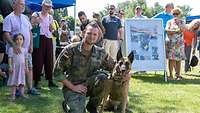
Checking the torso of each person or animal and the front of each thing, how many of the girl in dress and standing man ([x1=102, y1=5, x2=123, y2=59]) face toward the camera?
2

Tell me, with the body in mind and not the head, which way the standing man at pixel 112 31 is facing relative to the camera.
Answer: toward the camera

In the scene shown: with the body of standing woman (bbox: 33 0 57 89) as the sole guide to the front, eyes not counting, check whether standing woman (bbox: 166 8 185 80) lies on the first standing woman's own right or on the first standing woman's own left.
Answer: on the first standing woman's own left

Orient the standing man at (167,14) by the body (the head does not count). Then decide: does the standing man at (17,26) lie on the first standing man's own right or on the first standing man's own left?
on the first standing man's own right

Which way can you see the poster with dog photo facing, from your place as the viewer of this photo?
facing the viewer

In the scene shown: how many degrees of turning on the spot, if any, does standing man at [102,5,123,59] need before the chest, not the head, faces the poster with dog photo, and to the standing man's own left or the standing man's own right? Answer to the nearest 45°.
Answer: approximately 45° to the standing man's own left

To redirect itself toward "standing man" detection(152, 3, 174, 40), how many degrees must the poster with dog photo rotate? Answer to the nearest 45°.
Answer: approximately 135° to its left

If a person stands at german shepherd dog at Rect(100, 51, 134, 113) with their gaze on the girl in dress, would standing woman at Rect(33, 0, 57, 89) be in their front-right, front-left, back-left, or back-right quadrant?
front-right

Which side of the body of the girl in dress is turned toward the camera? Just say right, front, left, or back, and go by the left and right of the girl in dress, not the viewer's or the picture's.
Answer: front

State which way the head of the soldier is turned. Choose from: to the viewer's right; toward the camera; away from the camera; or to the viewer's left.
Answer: toward the camera

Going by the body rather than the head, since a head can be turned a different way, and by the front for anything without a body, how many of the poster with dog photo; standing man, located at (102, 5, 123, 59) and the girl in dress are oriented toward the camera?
3

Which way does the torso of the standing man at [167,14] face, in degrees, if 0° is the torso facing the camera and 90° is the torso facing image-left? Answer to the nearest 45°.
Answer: approximately 315°

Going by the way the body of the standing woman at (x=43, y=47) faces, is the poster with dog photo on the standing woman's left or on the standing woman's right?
on the standing woman's left

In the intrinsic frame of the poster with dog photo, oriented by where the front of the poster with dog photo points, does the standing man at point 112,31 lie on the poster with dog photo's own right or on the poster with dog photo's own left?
on the poster with dog photo's own right
